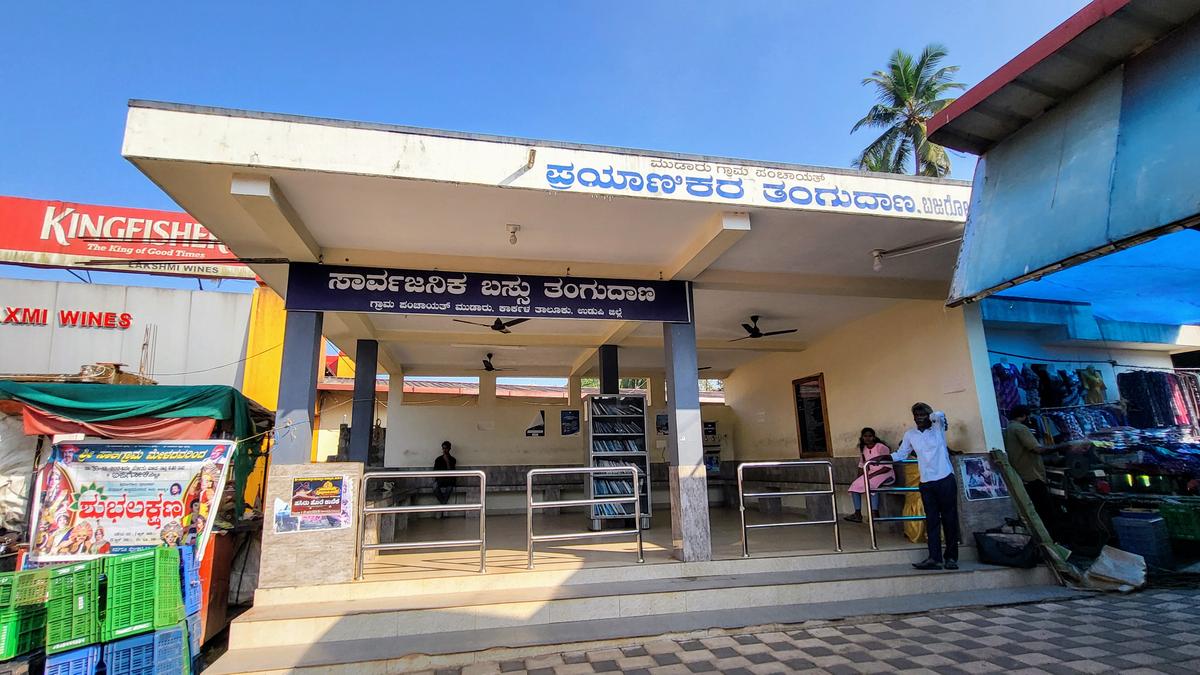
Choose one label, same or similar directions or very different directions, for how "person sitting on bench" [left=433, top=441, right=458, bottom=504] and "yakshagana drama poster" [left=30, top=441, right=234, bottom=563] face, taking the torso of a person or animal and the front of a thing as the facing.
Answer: same or similar directions

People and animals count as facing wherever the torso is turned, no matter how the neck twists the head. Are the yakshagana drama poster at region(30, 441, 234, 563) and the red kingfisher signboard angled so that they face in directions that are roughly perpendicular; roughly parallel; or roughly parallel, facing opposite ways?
roughly parallel

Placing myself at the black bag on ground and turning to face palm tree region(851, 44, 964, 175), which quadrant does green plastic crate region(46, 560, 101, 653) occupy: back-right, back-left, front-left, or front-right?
back-left

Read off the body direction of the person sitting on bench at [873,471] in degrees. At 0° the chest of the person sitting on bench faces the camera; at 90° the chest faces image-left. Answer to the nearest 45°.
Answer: approximately 45°

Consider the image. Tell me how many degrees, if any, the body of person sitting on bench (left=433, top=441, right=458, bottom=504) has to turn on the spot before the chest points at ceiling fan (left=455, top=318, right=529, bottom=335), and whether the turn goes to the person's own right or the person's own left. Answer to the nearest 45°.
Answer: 0° — they already face it

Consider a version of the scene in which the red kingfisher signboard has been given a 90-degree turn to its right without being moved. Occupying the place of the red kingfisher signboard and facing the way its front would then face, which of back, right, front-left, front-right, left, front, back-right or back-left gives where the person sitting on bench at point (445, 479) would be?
back-left

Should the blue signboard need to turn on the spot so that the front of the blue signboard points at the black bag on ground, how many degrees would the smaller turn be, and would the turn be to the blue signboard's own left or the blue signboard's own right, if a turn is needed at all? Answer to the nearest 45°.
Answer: approximately 90° to the blue signboard's own left

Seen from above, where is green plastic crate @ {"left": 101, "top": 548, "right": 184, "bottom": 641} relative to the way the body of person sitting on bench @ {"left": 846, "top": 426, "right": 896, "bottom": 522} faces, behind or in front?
in front

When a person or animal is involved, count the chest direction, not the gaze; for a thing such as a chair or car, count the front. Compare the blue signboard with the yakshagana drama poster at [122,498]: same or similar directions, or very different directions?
same or similar directions

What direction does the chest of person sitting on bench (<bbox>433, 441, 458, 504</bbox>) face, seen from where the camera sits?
toward the camera

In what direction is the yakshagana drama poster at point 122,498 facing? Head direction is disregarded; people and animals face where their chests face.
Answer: toward the camera

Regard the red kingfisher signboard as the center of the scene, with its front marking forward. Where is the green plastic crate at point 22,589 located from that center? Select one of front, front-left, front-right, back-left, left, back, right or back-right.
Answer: front

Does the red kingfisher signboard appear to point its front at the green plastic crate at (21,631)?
yes

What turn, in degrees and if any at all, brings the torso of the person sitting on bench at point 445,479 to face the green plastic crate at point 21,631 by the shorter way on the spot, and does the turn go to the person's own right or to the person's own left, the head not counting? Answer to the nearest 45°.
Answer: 0° — they already face it
